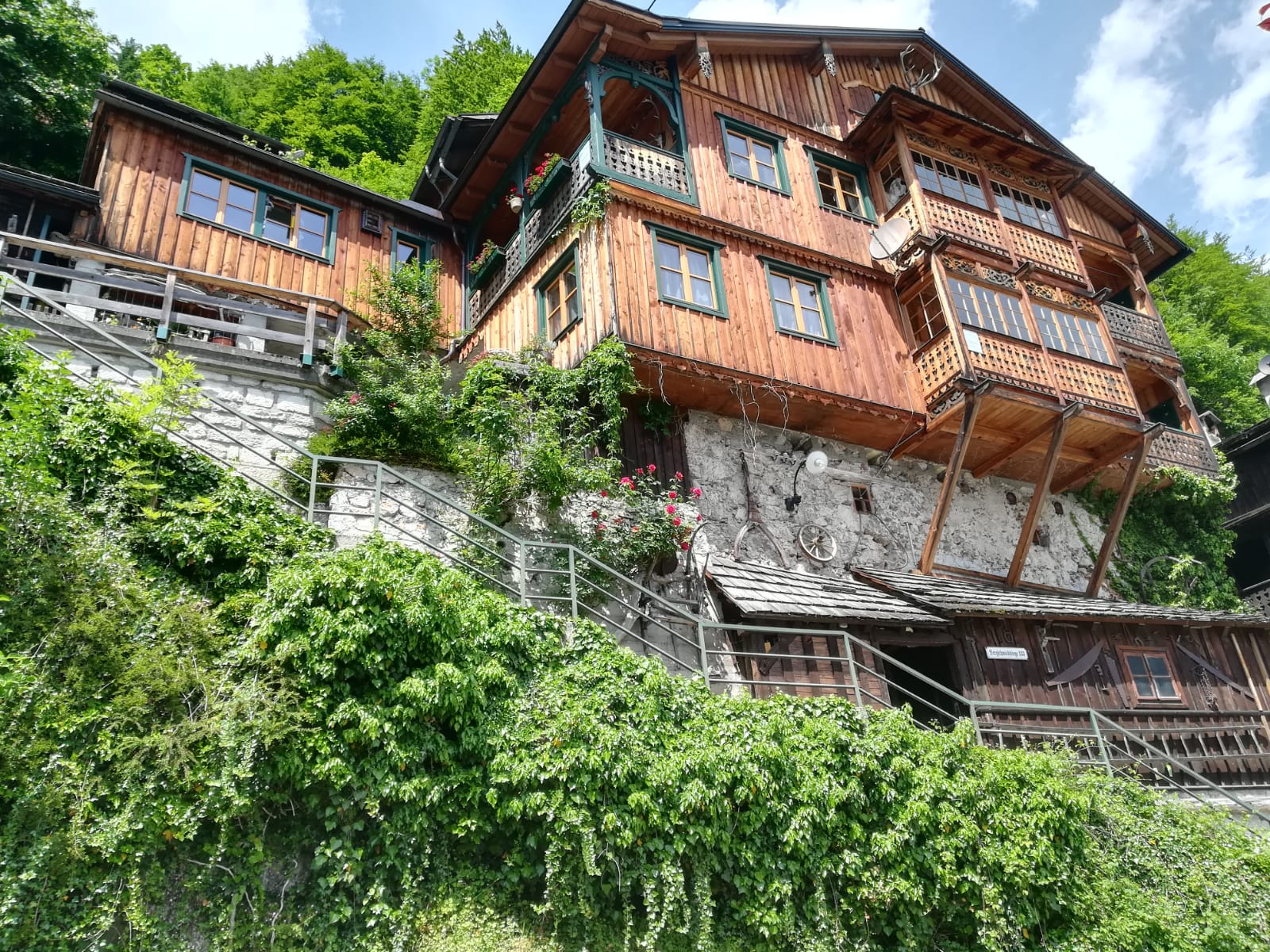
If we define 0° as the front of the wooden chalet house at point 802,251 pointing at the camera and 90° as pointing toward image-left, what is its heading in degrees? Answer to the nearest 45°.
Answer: approximately 315°
